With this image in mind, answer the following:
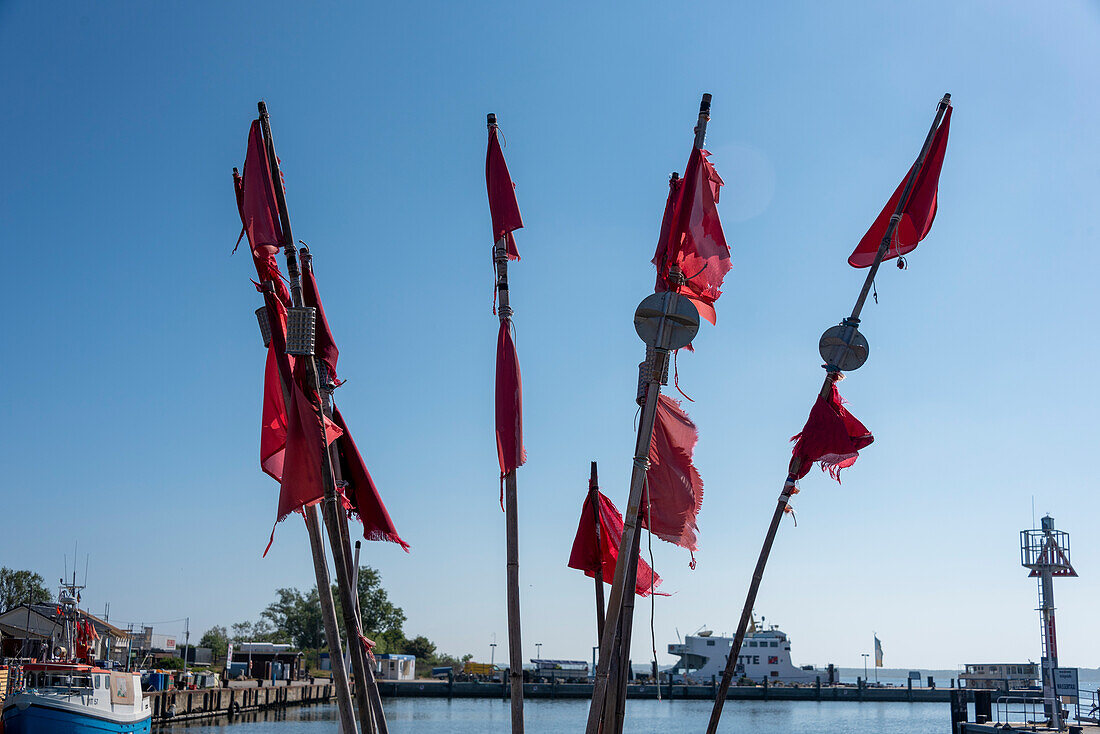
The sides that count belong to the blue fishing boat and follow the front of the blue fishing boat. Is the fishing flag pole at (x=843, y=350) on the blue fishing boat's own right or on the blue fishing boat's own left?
on the blue fishing boat's own left

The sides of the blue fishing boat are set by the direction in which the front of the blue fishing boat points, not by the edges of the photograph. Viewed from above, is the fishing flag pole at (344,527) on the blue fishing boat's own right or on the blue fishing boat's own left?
on the blue fishing boat's own left

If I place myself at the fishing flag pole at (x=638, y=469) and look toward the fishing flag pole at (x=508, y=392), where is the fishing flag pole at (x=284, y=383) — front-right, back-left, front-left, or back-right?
front-left

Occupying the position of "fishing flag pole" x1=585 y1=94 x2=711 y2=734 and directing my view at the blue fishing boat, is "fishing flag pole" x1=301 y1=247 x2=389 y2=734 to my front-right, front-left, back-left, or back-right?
front-left

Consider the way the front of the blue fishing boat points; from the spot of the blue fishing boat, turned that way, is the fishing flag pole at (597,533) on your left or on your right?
on your left

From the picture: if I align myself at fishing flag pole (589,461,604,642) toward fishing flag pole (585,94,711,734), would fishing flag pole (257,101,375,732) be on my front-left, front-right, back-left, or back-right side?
front-right

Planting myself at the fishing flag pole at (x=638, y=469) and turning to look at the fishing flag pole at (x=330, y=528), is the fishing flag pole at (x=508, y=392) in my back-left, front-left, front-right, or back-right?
front-right

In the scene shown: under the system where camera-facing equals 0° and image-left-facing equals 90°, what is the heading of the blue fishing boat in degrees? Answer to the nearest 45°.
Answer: approximately 45°
